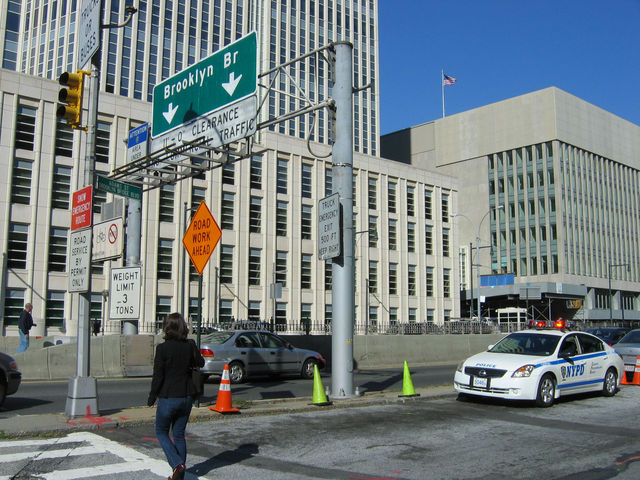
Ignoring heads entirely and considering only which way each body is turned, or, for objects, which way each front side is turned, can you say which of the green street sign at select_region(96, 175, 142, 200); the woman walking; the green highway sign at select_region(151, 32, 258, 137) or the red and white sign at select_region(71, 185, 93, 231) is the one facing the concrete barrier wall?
the woman walking

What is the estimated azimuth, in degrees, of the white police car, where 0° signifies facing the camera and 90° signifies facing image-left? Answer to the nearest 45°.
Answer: approximately 45°

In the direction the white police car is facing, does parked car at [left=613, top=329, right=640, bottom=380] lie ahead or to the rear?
to the rear

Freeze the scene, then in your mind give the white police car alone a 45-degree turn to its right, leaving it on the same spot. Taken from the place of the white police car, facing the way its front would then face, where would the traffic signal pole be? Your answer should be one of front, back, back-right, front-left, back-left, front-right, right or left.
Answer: front-left

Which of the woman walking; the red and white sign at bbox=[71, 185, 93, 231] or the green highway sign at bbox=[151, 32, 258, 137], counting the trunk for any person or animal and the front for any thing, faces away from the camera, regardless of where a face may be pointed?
the woman walking

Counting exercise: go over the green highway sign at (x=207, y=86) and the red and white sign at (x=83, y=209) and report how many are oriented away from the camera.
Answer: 0

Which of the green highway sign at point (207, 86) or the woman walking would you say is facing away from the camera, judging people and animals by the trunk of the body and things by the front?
the woman walking

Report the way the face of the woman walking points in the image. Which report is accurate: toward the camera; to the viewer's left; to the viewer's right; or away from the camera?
away from the camera

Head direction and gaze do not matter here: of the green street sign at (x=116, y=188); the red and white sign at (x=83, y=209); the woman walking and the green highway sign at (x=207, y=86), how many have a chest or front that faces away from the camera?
1

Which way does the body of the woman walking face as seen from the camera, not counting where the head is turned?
away from the camera

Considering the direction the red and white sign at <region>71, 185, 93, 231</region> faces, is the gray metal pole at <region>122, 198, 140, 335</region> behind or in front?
behind

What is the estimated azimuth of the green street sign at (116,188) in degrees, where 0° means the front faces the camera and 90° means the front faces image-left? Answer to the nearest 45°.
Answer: approximately 315°

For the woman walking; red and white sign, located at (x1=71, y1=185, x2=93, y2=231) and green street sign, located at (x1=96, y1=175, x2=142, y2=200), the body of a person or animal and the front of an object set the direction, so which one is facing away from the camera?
the woman walking

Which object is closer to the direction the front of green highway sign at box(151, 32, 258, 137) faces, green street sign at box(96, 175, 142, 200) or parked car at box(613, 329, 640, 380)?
the green street sign
